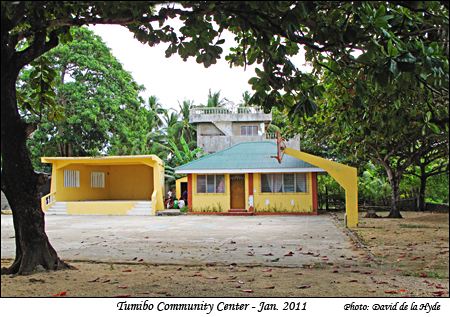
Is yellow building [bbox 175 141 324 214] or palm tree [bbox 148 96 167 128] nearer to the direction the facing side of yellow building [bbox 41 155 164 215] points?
the yellow building

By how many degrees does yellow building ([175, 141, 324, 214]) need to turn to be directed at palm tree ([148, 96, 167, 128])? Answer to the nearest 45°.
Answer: approximately 135° to its right

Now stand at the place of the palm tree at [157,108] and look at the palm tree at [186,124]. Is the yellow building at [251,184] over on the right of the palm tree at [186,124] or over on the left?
right

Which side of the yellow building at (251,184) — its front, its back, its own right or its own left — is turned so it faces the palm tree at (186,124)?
back

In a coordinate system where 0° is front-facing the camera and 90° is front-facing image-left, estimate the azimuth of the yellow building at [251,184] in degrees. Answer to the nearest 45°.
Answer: approximately 0°

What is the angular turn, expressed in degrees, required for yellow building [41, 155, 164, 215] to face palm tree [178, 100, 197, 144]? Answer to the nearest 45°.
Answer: approximately 135° to its left

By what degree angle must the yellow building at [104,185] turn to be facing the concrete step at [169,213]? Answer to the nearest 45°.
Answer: approximately 45° to its left

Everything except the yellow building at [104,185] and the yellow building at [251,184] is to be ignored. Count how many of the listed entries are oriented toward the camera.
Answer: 2

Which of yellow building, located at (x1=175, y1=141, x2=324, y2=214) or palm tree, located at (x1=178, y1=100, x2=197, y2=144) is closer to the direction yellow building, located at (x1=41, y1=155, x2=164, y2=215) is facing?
the yellow building

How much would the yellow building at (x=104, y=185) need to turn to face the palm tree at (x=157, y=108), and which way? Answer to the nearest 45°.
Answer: approximately 180°

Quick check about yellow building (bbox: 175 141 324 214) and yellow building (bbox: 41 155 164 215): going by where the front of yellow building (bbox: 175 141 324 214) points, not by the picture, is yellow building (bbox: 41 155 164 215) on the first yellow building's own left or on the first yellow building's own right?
on the first yellow building's own right

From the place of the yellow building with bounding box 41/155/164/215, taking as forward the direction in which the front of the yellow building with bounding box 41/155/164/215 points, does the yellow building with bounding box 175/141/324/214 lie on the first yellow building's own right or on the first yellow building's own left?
on the first yellow building's own left

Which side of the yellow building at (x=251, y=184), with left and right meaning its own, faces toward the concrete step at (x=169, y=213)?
right
